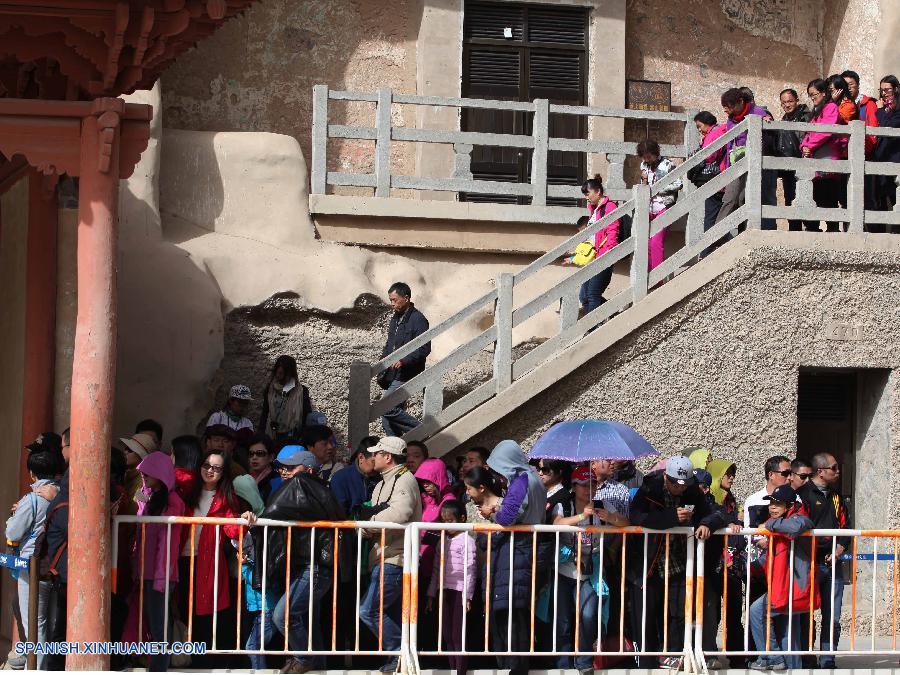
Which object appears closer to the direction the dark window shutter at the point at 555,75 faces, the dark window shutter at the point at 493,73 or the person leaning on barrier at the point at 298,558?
the person leaning on barrier

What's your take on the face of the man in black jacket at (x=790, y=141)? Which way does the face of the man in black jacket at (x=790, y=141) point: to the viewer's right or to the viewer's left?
to the viewer's left

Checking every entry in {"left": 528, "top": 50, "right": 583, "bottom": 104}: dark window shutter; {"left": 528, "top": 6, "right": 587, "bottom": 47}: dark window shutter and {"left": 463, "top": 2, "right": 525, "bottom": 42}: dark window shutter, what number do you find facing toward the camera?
3

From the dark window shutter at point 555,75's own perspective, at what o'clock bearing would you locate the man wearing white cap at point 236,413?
The man wearing white cap is roughly at 1 o'clock from the dark window shutter.

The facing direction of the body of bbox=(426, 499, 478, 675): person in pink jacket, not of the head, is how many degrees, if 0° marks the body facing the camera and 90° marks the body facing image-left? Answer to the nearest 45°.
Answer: approximately 45°

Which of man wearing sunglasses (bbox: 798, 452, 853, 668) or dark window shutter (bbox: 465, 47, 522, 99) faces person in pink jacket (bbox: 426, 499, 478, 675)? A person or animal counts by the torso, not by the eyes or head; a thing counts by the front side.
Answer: the dark window shutter

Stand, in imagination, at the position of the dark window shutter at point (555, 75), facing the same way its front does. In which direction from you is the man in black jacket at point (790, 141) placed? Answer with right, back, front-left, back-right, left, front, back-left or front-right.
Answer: front-left

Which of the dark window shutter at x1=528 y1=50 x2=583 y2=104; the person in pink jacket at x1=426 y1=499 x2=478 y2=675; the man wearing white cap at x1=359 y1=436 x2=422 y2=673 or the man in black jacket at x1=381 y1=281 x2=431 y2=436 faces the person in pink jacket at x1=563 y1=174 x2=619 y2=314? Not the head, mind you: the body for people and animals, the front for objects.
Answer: the dark window shutter

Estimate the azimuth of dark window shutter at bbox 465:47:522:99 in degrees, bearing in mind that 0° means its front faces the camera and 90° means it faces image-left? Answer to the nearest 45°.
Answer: approximately 0°

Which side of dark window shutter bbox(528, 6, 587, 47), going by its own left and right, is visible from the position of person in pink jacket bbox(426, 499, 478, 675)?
front

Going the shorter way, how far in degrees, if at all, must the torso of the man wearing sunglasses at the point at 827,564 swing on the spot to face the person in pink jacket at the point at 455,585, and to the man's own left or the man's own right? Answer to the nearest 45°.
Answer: approximately 90° to the man's own right

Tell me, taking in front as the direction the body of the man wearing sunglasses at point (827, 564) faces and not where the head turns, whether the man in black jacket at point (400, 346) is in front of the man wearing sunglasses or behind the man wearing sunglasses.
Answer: behind

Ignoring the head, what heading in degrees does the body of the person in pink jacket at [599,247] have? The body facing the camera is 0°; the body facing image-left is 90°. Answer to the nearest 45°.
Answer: approximately 90°

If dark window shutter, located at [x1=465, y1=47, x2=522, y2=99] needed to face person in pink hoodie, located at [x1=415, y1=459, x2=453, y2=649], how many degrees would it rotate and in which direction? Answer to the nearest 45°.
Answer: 0° — it already faces them

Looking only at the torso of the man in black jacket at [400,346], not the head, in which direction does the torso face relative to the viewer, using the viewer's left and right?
facing the viewer and to the left of the viewer

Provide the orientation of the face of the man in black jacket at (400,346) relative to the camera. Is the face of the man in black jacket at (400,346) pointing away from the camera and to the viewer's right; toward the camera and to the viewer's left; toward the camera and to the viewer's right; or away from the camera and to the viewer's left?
toward the camera and to the viewer's left

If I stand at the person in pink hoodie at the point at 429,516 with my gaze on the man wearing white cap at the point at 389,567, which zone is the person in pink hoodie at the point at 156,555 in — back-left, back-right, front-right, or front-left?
front-right
